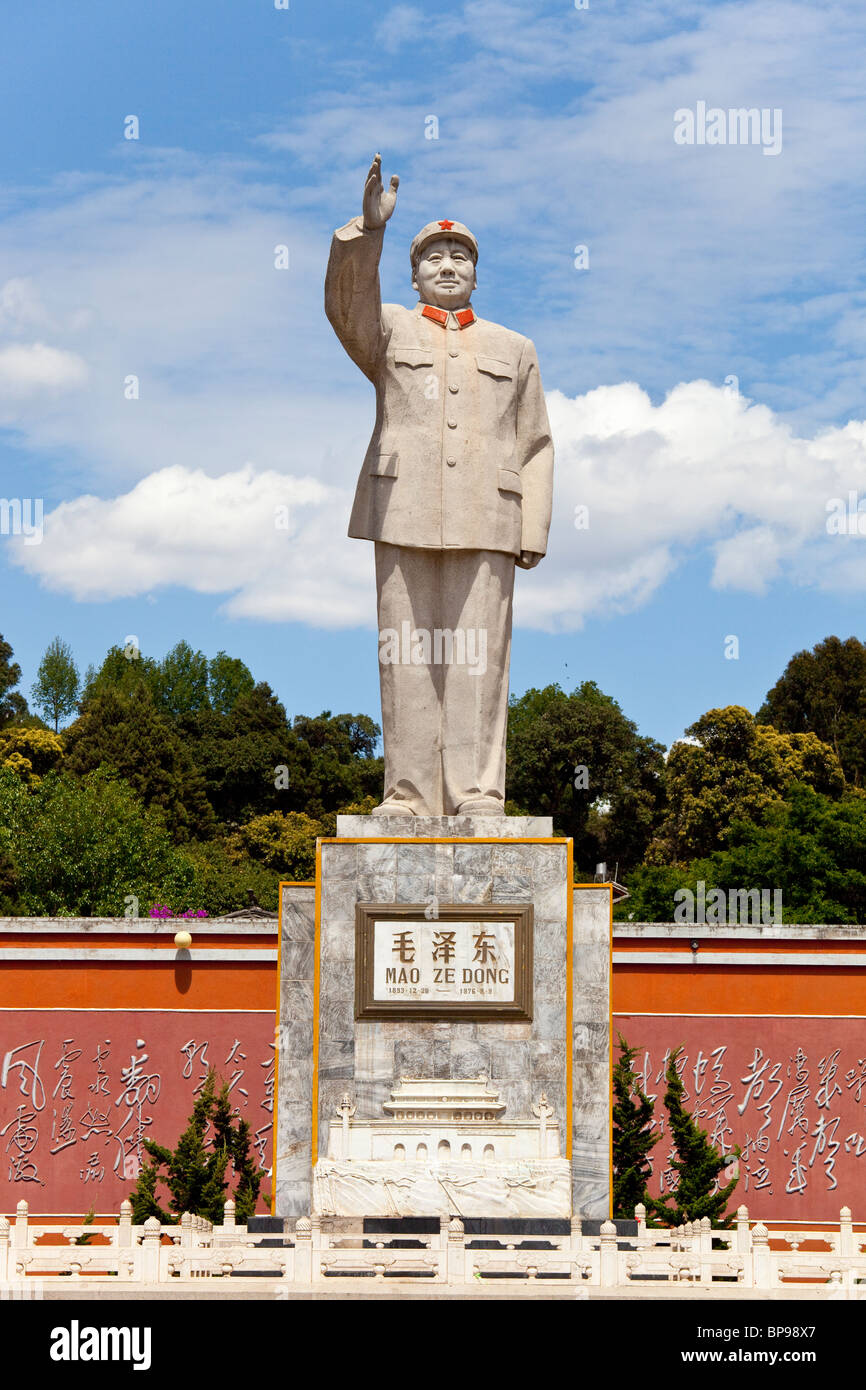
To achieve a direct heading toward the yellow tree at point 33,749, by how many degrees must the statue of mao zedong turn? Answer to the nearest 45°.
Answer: approximately 180°

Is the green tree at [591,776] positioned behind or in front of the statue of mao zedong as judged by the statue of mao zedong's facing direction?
behind

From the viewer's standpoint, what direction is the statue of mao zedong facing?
toward the camera

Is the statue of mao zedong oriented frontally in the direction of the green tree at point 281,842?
no

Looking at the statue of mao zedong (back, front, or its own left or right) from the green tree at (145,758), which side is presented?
back

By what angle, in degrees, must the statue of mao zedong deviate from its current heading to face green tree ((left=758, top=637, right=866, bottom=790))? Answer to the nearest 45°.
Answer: approximately 180°

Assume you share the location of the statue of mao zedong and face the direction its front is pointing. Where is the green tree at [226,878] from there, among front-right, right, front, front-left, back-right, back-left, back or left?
back

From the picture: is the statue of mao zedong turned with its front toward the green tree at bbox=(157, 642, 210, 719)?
no
